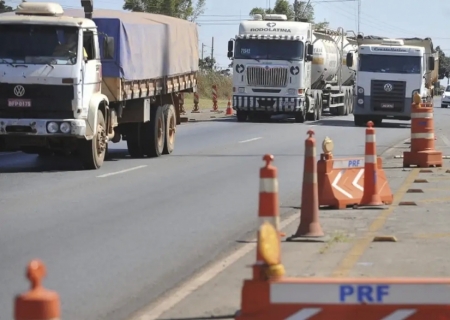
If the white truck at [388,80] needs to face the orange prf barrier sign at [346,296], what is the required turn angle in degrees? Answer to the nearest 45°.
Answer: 0° — it already faces it

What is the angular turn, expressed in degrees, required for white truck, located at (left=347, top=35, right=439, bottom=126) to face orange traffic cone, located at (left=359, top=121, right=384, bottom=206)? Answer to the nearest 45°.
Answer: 0° — it already faces it

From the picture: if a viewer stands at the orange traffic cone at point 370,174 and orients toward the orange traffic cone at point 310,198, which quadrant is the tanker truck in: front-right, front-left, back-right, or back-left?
back-right

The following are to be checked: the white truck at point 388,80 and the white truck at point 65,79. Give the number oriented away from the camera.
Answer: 0

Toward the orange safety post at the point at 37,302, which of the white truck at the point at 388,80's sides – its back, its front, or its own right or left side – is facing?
front

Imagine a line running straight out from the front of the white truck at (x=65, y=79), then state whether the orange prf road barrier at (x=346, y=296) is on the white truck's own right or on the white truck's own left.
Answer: on the white truck's own left

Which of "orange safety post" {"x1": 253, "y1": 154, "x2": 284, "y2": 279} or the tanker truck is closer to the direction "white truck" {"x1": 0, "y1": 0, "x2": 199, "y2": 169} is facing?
the orange safety post

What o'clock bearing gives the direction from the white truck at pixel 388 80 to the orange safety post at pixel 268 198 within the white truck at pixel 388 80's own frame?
The orange safety post is roughly at 12 o'clock from the white truck.

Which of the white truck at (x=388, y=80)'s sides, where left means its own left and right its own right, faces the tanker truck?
right
